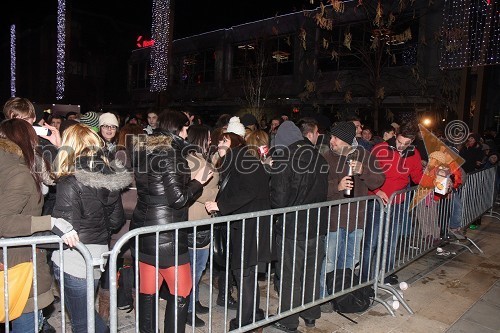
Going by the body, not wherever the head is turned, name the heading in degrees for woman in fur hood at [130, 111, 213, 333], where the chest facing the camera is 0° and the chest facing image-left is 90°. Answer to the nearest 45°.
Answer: approximately 225°

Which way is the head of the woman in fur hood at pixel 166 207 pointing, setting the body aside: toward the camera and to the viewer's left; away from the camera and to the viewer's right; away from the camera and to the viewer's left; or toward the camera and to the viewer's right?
away from the camera and to the viewer's right

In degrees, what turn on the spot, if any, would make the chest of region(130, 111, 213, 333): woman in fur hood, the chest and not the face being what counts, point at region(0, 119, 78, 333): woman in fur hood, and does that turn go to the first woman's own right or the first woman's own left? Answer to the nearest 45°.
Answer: approximately 135° to the first woman's own left

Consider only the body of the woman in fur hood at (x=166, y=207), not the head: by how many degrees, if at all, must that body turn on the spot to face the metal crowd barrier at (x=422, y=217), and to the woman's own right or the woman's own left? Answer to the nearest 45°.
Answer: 0° — they already face it

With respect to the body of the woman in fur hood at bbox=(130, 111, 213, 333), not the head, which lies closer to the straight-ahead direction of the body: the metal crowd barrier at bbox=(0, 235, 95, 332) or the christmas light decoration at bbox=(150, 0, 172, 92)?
the christmas light decoration
